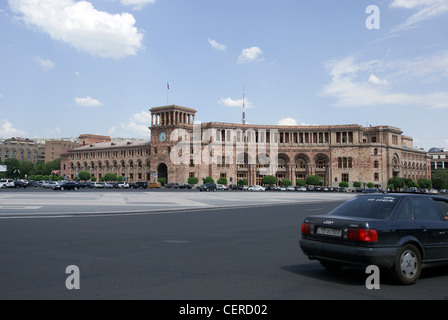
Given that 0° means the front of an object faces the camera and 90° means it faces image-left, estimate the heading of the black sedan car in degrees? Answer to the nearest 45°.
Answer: approximately 225°
